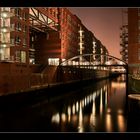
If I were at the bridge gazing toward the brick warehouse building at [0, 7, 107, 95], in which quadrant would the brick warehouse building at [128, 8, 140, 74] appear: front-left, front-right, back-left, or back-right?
front-left

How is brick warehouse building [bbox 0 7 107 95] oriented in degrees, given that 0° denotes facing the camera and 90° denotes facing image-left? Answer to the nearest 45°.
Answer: approximately 315°
